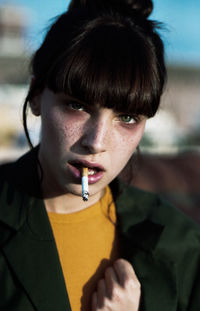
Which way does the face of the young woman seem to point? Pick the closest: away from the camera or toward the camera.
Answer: toward the camera

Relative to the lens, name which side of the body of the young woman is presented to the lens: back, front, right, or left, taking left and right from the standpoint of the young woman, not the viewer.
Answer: front
